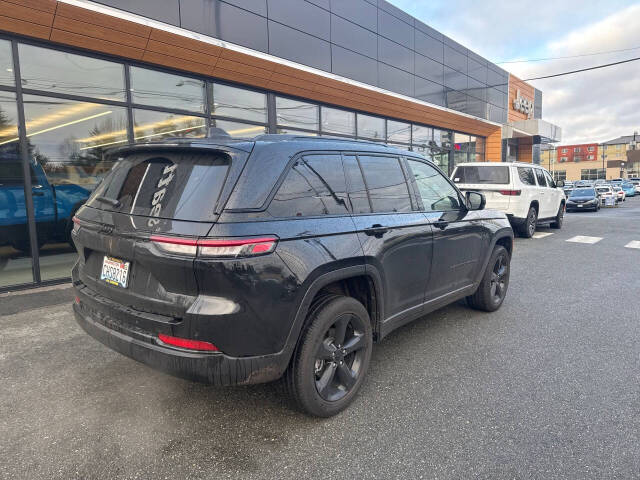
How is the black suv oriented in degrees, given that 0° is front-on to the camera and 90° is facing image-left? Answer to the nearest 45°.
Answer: approximately 225°

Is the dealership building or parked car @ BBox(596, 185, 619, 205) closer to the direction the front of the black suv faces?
the parked car

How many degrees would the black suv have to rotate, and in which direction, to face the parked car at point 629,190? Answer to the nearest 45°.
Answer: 0° — it already faces it

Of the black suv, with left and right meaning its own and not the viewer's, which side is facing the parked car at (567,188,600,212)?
front

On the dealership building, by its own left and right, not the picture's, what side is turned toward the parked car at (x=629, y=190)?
left

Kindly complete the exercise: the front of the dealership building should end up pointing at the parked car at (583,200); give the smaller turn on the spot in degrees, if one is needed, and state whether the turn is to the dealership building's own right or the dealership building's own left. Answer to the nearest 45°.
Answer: approximately 90° to the dealership building's own left

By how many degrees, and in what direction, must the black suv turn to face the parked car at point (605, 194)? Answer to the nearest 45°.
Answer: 0° — it already faces it

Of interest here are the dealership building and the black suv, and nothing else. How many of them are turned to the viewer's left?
0

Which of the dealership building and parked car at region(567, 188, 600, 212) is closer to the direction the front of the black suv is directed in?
the parked car

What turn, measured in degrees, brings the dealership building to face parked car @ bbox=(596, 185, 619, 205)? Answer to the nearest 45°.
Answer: approximately 90° to its left

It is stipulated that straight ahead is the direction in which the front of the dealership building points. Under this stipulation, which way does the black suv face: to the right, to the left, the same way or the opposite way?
to the left
